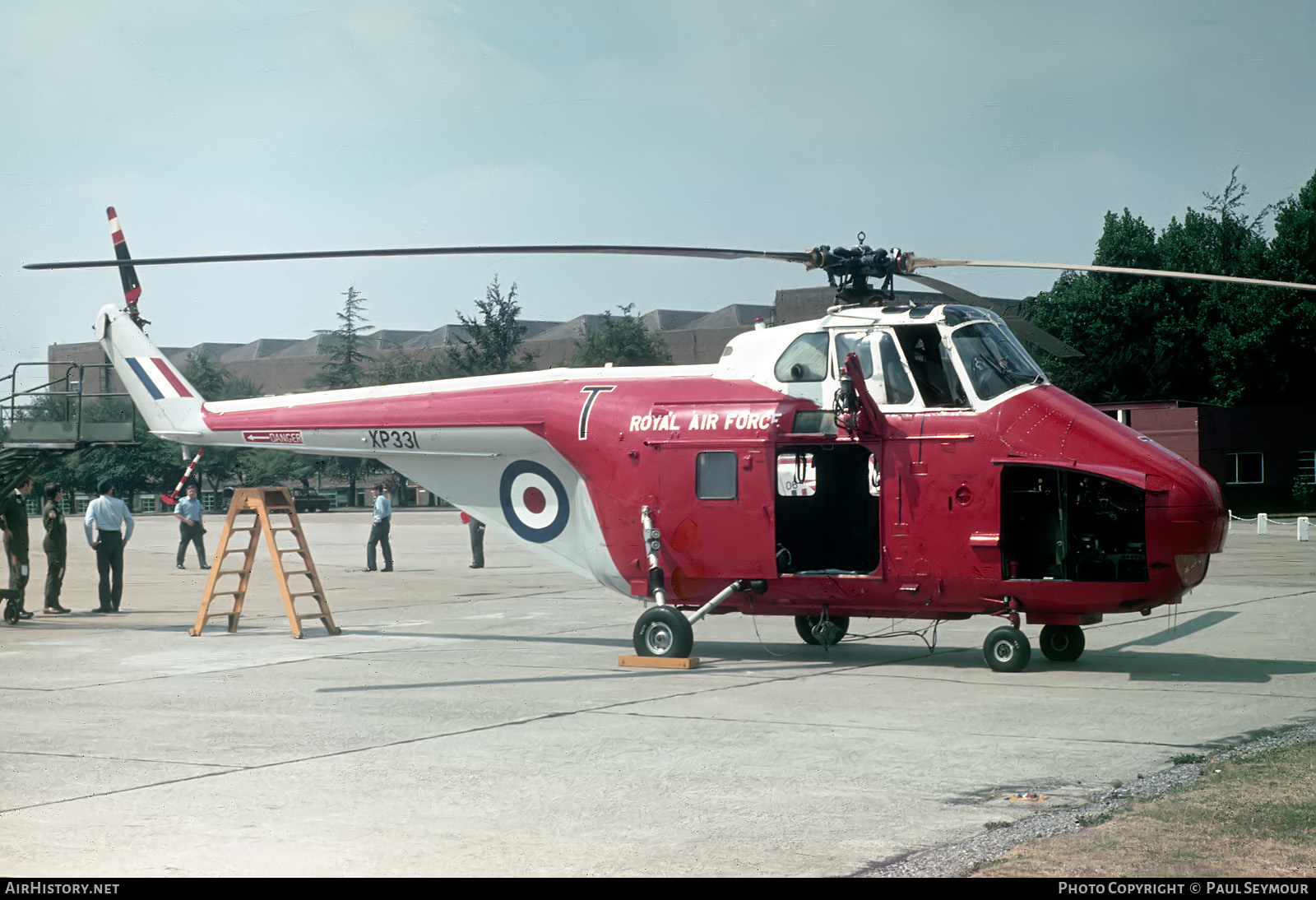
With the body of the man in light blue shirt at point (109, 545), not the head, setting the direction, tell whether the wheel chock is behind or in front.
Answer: behind

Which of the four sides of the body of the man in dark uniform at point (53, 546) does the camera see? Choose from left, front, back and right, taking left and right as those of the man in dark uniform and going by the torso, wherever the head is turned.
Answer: right

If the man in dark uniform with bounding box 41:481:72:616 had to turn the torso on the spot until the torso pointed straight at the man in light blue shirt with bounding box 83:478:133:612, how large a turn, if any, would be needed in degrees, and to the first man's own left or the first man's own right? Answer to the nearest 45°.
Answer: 0° — they already face them

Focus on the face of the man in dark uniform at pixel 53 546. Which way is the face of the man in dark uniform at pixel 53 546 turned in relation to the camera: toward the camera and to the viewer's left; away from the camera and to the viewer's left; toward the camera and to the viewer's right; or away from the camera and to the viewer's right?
toward the camera and to the viewer's right

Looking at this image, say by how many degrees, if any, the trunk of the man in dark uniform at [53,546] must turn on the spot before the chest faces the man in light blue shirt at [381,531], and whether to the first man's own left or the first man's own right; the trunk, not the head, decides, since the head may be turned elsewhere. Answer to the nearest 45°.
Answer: approximately 45° to the first man's own left

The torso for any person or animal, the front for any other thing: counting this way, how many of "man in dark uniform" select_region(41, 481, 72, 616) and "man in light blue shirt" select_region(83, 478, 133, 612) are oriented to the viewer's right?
1

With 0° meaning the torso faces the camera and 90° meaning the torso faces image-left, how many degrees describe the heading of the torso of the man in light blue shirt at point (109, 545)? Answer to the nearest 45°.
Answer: approximately 180°

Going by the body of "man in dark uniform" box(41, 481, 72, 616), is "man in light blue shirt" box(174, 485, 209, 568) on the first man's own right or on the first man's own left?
on the first man's own left

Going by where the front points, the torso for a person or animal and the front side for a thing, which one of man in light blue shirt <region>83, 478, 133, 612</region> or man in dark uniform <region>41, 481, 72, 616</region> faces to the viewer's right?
the man in dark uniform
